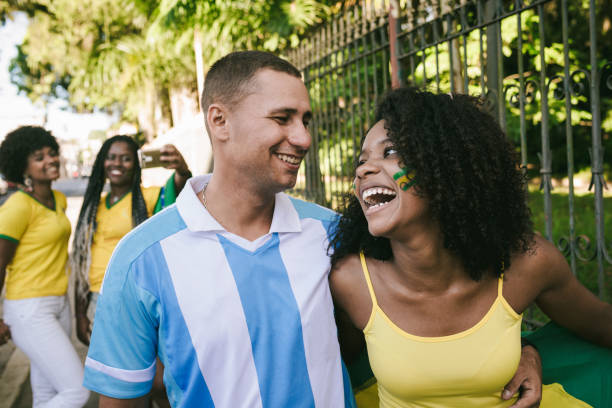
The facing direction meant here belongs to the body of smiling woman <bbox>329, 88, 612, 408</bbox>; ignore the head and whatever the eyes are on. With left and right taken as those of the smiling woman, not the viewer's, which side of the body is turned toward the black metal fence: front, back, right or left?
back

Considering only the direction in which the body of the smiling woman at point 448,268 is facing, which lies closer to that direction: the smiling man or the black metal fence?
the smiling man

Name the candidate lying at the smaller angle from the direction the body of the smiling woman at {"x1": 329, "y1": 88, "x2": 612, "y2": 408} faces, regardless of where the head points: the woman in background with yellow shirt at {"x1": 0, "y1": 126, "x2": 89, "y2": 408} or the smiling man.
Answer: the smiling man

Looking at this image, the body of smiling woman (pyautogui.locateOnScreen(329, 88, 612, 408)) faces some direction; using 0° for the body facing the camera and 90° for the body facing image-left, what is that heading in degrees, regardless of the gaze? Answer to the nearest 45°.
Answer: approximately 0°

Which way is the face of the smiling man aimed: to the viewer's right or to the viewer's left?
to the viewer's right

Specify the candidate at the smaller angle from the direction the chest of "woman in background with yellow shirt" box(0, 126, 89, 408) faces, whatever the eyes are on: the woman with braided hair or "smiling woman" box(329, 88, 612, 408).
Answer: the smiling woman

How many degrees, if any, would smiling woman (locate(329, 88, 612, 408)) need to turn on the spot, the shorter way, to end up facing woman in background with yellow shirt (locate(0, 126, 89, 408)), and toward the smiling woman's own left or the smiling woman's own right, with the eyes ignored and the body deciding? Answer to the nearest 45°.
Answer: approximately 90° to the smiling woman's own right

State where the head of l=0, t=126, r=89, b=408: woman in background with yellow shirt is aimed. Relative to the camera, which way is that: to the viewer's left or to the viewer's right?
to the viewer's right

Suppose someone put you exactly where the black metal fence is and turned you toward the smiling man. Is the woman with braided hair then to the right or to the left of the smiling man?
right

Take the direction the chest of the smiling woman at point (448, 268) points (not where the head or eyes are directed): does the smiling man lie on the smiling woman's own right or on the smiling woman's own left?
on the smiling woman's own right
